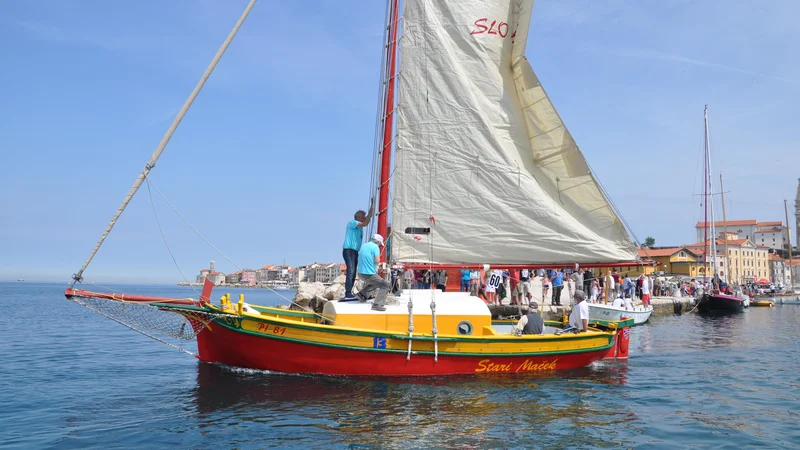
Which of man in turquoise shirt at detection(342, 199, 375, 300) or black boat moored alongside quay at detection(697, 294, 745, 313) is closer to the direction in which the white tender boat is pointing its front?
the black boat moored alongside quay

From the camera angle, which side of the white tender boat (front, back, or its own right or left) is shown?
right

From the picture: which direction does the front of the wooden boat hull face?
to the viewer's left

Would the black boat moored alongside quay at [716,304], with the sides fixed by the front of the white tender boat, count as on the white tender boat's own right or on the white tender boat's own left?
on the white tender boat's own left

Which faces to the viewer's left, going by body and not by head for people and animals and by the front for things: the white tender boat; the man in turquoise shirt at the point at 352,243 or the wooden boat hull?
the wooden boat hull

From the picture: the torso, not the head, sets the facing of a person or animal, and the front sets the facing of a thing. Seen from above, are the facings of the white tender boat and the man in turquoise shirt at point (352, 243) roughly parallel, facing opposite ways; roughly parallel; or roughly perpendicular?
roughly parallel

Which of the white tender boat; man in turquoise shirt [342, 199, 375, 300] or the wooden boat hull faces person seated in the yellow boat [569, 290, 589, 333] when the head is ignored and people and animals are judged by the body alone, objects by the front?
the man in turquoise shirt

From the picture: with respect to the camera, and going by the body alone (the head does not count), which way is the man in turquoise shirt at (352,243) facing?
to the viewer's right

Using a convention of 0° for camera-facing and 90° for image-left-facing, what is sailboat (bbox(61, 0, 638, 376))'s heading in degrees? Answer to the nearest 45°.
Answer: approximately 90°

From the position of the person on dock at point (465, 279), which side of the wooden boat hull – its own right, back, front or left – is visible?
right

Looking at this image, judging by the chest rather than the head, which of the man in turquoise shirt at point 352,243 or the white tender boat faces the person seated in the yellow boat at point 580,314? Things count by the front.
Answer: the man in turquoise shirt

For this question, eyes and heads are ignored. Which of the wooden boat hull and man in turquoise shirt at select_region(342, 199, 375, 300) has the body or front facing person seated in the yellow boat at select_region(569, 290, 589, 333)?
the man in turquoise shirt
